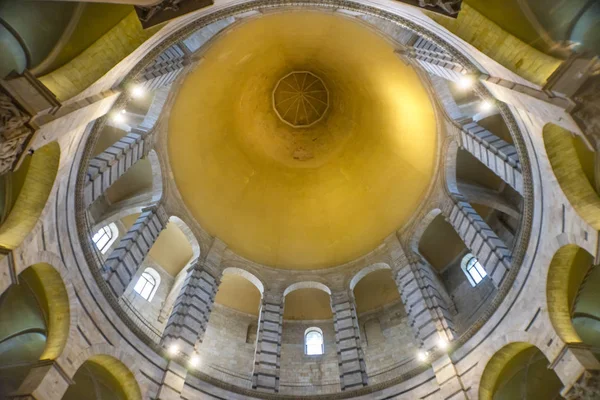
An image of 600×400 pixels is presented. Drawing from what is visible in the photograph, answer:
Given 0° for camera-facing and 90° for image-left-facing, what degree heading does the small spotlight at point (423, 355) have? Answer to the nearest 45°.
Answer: approximately 0°

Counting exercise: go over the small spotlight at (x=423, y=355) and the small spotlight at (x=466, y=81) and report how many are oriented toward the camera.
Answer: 2

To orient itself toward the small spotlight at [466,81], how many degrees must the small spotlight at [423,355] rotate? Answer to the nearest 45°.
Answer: approximately 45° to its left

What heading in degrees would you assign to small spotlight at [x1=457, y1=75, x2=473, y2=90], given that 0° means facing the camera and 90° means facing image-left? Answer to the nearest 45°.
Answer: approximately 0°
